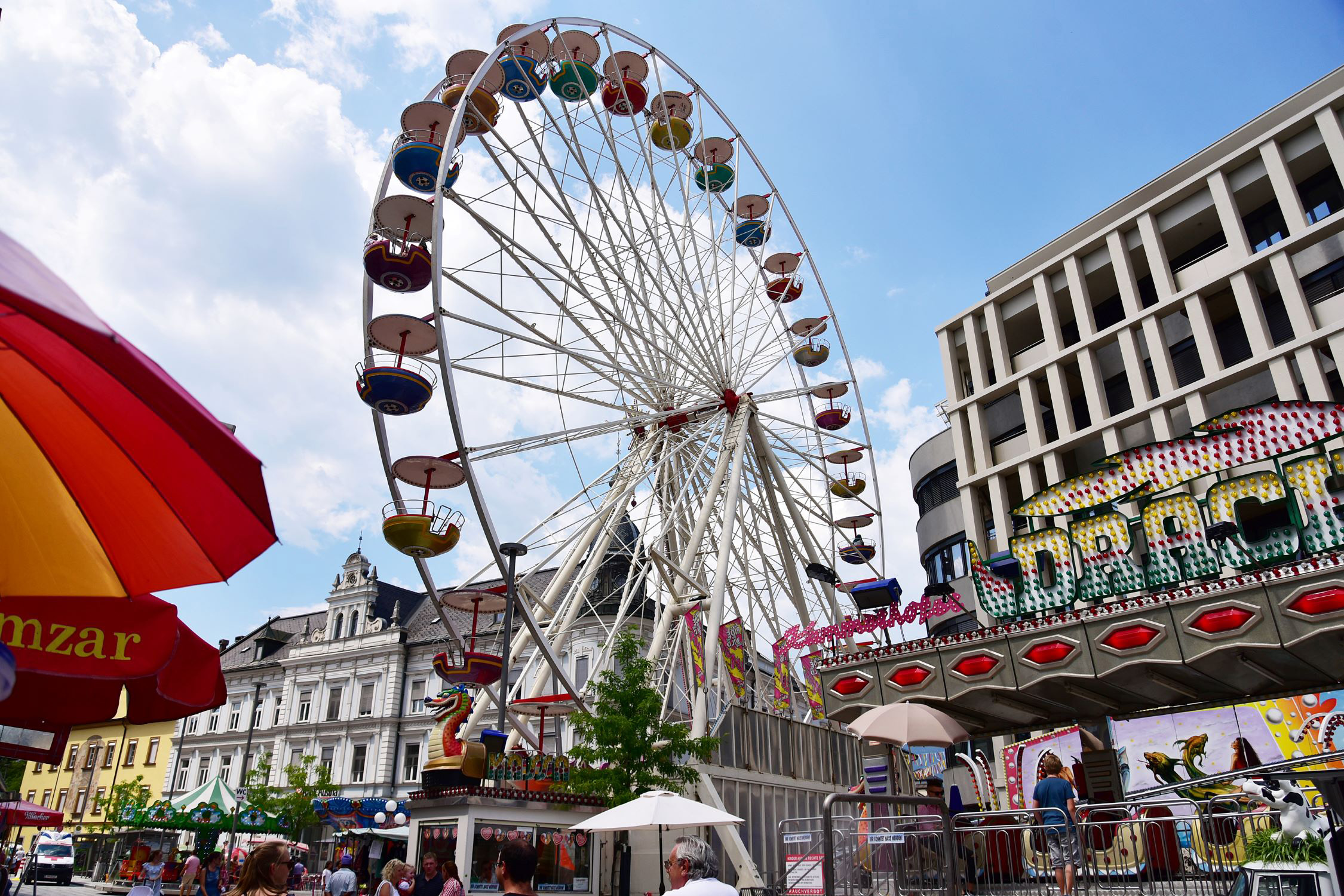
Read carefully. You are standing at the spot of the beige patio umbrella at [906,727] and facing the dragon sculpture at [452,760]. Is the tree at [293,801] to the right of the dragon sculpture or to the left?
right

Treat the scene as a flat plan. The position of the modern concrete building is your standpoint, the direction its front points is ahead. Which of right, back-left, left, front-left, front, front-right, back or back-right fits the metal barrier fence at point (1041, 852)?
front-left

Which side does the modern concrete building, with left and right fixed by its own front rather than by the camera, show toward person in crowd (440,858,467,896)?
front

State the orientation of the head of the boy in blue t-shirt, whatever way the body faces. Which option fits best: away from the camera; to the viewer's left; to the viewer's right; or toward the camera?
away from the camera

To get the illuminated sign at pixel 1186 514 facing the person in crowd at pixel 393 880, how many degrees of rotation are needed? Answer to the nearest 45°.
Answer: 0° — it already faces them

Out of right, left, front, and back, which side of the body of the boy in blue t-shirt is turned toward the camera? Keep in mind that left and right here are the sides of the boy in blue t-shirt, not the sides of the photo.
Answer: back

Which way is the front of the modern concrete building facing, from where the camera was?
facing the viewer and to the left of the viewer

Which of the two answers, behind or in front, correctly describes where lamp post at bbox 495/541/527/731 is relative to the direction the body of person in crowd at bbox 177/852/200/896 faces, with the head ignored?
behind

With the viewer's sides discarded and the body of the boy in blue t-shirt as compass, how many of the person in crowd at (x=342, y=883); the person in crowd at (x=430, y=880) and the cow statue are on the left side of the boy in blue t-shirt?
2
